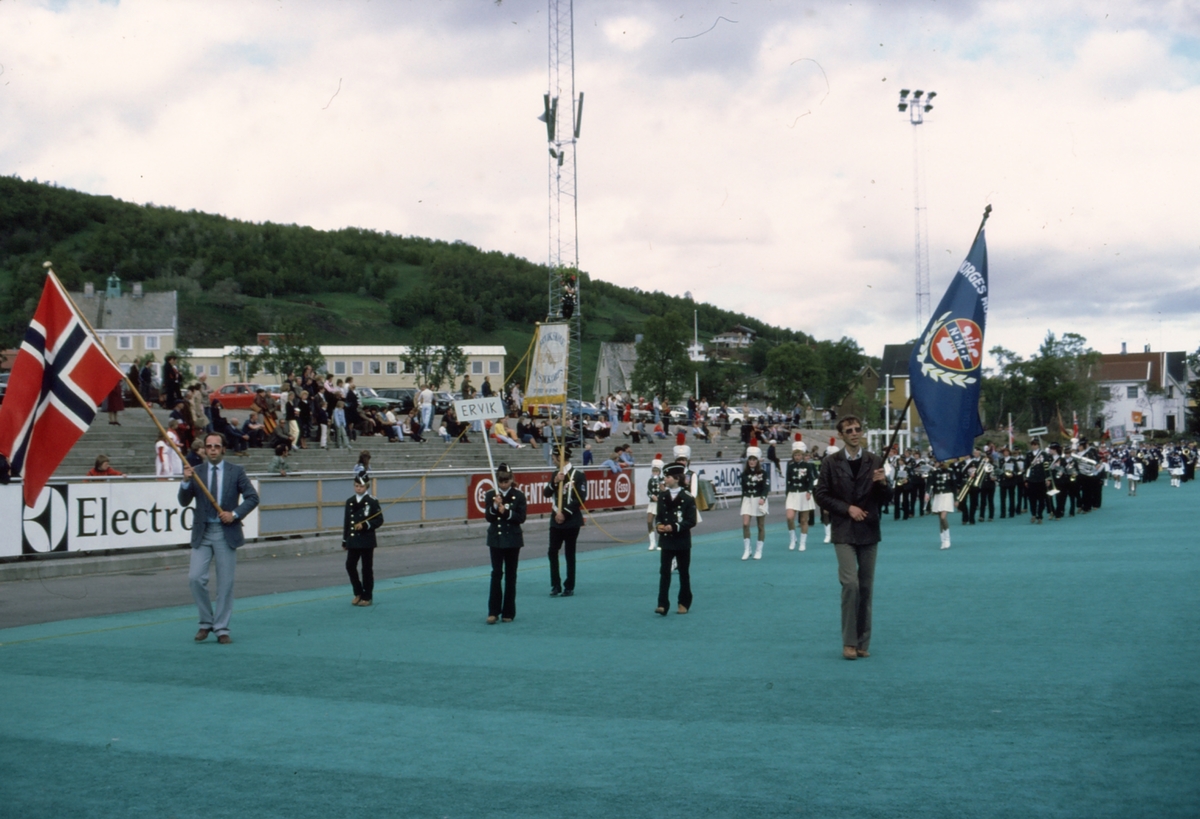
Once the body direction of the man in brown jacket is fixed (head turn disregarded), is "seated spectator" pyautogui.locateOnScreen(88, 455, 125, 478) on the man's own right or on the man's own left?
on the man's own right

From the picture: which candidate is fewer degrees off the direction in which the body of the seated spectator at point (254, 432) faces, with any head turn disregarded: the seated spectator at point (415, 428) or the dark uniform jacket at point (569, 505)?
the dark uniform jacket

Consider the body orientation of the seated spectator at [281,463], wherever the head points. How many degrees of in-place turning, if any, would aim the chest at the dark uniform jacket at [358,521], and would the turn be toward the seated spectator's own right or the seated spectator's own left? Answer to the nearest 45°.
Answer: approximately 45° to the seated spectator's own right

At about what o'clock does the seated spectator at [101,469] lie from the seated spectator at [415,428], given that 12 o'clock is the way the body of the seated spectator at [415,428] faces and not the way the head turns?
the seated spectator at [101,469] is roughly at 2 o'clock from the seated spectator at [415,428].

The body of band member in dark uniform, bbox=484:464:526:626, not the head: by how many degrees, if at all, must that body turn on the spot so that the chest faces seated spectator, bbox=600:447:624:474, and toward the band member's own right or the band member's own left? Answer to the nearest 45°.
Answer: approximately 180°

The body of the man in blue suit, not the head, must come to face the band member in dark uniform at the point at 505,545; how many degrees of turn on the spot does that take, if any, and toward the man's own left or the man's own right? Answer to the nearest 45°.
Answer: approximately 90° to the man's own left

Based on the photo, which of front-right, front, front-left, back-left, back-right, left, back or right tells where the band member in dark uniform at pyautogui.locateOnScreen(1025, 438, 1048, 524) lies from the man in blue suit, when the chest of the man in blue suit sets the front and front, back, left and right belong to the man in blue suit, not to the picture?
back-left

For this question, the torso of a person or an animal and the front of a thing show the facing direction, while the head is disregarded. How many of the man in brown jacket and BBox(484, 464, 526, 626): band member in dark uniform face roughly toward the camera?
2

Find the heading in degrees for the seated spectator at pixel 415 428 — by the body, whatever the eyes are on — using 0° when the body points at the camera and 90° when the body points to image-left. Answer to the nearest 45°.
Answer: approximately 315°

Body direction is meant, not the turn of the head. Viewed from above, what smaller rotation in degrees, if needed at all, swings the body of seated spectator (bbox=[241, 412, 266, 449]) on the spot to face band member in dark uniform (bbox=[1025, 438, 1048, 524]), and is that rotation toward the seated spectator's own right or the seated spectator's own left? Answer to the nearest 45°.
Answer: approximately 45° to the seated spectator's own left

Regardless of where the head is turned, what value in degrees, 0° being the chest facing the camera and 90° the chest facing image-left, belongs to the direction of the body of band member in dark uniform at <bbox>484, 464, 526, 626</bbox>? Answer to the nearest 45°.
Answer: approximately 0°

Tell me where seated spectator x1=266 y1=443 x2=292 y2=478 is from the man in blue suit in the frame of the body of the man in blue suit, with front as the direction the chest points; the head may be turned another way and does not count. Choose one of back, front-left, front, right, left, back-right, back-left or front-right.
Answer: back

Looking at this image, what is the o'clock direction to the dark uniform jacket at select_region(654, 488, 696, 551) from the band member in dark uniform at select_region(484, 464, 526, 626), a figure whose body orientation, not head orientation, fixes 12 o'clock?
The dark uniform jacket is roughly at 9 o'clock from the band member in dark uniform.
